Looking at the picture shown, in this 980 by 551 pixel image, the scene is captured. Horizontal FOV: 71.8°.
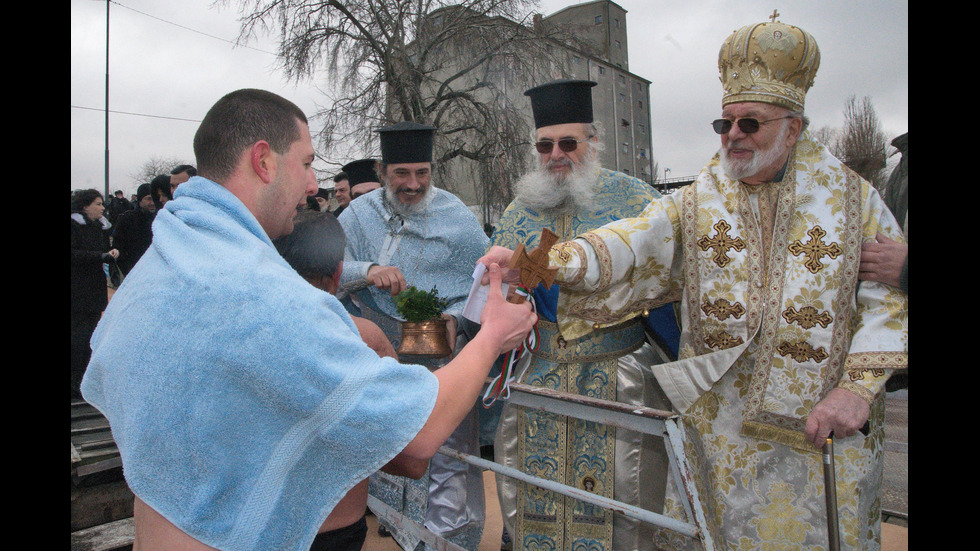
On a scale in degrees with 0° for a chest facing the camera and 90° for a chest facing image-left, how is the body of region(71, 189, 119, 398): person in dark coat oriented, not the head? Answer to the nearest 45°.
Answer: approximately 270°

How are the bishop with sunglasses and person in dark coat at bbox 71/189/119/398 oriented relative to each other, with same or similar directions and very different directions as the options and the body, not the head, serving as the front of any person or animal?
very different directions

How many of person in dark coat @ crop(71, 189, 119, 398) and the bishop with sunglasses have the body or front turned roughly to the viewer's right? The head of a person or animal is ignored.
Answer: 1

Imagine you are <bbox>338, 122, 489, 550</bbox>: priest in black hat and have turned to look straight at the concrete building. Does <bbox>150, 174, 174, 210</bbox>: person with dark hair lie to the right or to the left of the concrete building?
left

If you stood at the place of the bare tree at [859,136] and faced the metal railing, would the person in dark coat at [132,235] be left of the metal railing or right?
right

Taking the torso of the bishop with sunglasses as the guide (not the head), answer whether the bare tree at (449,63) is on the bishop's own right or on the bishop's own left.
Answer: on the bishop's own right

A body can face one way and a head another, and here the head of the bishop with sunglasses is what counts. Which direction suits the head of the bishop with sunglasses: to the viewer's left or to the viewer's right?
to the viewer's left

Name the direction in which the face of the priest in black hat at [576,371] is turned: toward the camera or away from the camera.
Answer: toward the camera

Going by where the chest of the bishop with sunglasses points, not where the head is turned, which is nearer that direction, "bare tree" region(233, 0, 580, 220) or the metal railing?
the metal railing

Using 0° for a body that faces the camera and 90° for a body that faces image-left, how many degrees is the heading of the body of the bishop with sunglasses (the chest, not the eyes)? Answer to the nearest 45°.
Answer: approximately 45°
